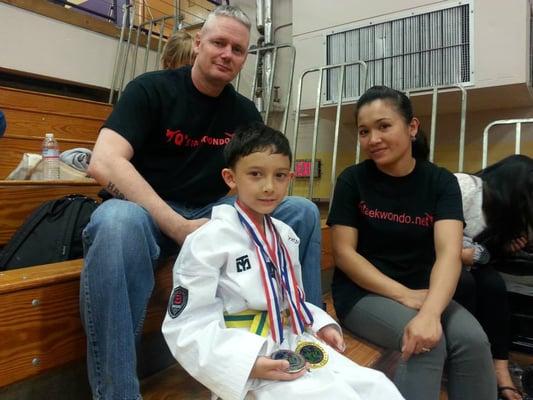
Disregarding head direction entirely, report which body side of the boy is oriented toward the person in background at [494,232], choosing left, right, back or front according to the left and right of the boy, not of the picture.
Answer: left

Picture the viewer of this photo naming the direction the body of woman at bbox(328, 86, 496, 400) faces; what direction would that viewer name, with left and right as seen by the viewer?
facing the viewer

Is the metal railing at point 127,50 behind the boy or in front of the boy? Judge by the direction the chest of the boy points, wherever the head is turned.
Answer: behind

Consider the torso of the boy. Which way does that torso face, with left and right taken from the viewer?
facing the viewer and to the right of the viewer

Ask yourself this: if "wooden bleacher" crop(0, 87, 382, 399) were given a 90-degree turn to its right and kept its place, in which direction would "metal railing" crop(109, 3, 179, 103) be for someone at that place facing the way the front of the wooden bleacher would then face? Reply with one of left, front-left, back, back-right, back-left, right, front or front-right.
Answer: back-right

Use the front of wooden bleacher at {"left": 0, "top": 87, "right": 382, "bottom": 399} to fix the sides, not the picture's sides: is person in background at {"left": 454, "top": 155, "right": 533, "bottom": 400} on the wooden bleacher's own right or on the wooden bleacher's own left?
on the wooden bleacher's own left

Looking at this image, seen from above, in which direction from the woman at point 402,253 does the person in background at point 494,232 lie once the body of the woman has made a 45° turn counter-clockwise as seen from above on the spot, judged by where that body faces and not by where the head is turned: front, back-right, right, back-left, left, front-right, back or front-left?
left

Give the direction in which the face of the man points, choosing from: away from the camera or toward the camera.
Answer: toward the camera

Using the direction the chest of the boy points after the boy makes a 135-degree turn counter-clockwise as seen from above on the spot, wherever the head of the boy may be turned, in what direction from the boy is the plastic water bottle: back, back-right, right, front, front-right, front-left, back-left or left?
front-left
